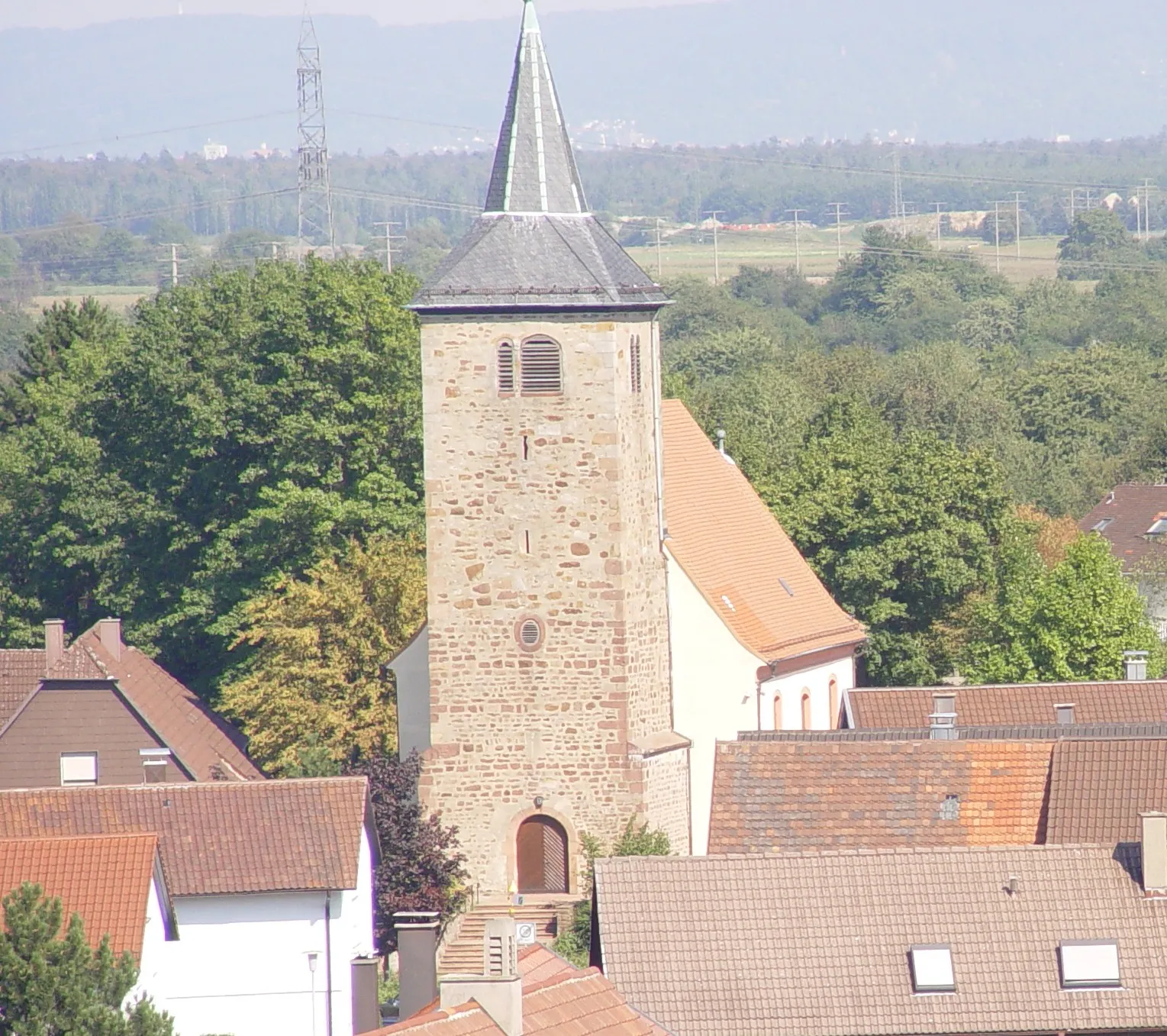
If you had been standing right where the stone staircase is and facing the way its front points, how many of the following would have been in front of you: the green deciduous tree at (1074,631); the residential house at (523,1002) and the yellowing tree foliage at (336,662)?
1

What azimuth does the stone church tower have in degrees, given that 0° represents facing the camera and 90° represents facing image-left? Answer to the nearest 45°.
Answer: approximately 0°

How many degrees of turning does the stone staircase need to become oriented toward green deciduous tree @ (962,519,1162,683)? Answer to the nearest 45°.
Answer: approximately 135° to its left

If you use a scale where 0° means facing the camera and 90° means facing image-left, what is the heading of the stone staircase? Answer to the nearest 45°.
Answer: approximately 0°

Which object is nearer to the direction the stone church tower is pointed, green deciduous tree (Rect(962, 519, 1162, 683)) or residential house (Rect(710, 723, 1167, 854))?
the residential house

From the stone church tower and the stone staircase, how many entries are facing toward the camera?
2

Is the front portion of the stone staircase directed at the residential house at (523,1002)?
yes

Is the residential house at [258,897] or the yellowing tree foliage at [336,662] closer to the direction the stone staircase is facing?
the residential house
